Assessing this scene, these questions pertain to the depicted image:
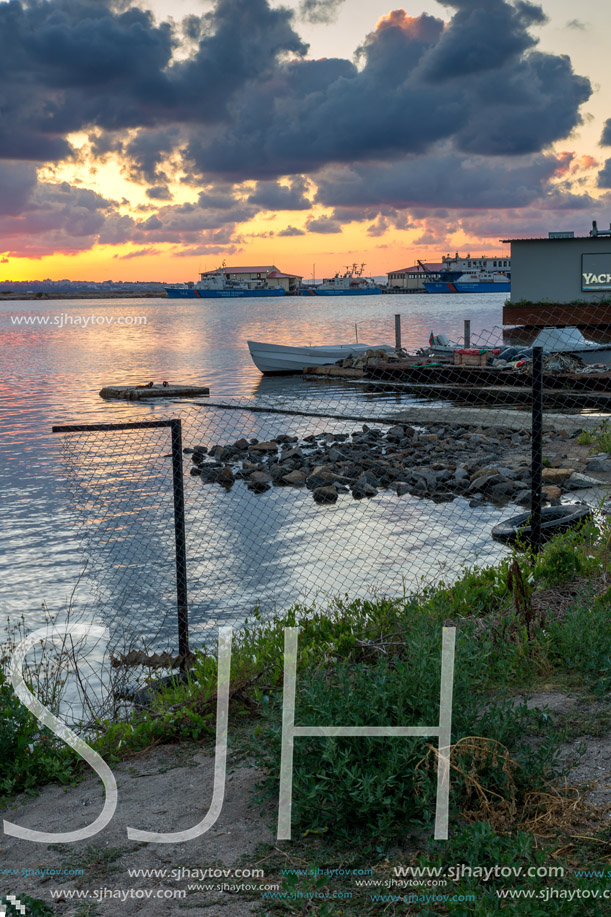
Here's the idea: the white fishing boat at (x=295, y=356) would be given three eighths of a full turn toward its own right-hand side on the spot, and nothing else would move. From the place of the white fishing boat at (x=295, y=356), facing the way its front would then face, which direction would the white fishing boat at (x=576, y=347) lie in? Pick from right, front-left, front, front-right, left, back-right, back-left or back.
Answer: right

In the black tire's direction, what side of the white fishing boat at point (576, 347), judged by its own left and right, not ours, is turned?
left

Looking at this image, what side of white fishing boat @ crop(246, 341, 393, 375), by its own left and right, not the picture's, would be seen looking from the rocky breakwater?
left

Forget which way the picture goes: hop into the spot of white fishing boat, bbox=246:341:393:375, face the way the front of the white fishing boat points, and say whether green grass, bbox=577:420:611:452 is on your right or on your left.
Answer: on your left

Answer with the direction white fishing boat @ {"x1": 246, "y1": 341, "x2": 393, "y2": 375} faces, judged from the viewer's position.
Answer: facing to the left of the viewer

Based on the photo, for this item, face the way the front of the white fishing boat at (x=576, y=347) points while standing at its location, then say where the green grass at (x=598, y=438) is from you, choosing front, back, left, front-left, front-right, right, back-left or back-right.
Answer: left

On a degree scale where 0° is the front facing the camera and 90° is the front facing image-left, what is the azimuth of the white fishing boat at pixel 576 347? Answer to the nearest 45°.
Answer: approximately 90°

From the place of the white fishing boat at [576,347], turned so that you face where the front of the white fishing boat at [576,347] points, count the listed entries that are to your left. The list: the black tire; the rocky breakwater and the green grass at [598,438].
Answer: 3

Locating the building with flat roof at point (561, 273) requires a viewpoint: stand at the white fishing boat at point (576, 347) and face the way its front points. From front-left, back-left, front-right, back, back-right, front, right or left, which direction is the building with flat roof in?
right
